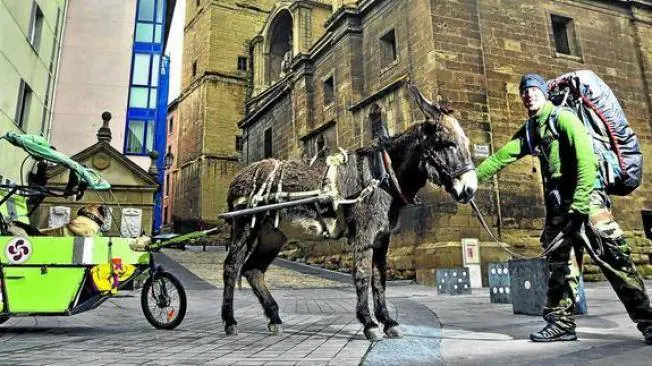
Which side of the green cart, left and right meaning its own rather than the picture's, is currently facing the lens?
right

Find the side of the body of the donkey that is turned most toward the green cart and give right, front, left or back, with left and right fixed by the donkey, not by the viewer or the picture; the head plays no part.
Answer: back

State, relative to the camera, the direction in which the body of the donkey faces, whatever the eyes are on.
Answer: to the viewer's right

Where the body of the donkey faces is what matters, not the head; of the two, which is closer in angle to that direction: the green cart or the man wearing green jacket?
the man wearing green jacket

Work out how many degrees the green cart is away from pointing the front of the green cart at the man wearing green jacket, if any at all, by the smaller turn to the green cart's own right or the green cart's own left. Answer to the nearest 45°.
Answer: approximately 45° to the green cart's own right

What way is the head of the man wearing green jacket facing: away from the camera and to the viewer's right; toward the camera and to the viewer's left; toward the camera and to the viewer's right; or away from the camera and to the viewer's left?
toward the camera and to the viewer's left

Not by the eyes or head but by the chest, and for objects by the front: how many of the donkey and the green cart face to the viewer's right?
2
